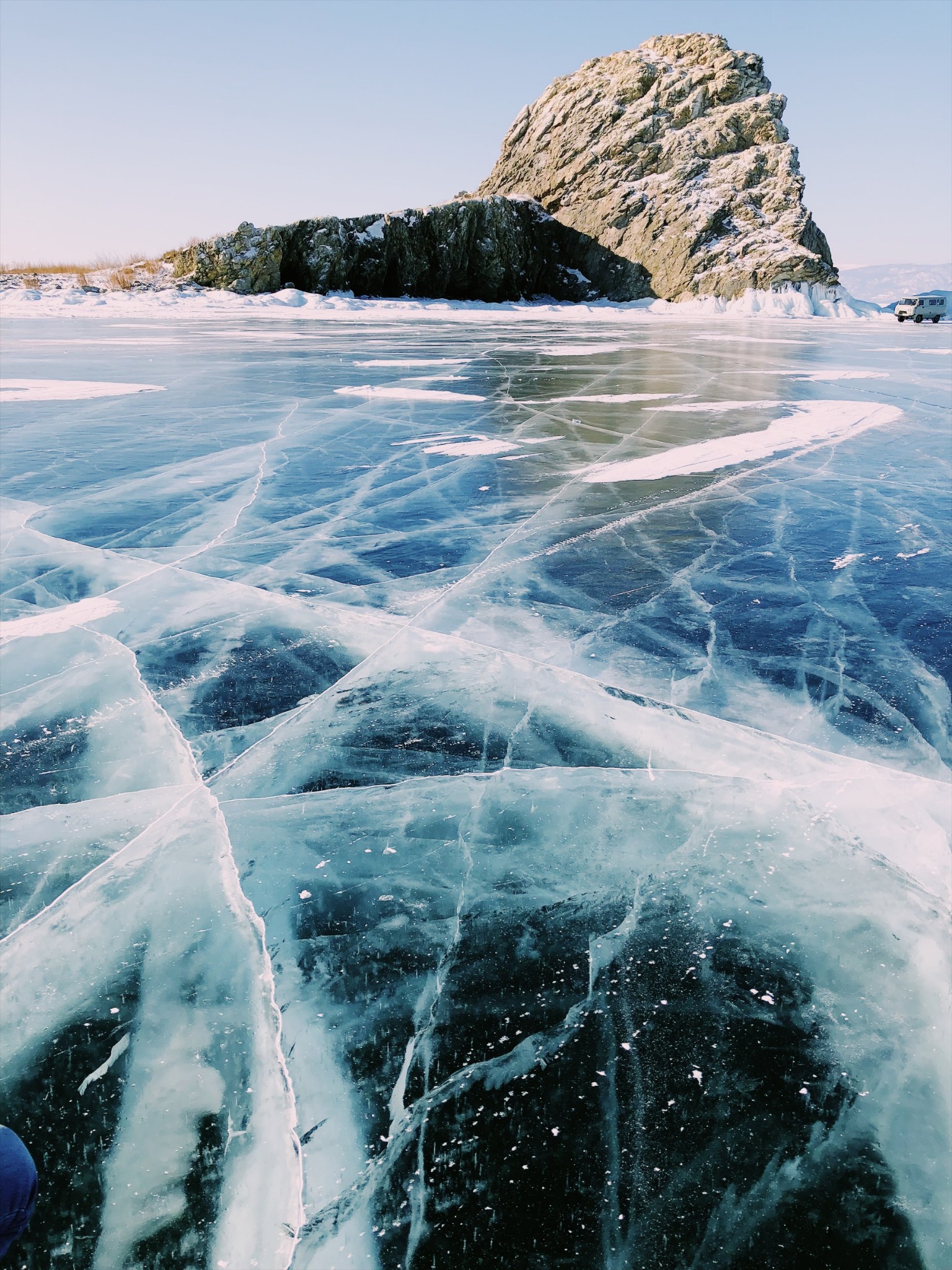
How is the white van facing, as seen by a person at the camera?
facing the viewer and to the left of the viewer

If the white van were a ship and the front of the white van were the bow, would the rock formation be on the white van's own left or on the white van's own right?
on the white van's own right
